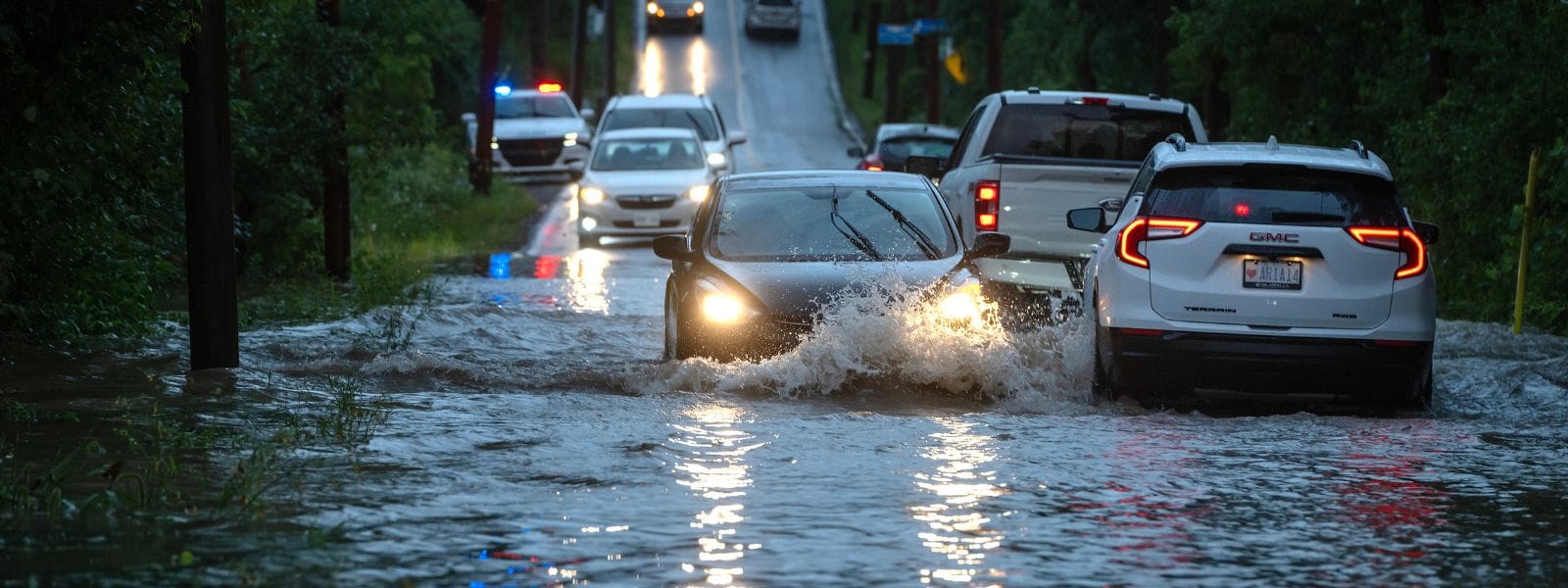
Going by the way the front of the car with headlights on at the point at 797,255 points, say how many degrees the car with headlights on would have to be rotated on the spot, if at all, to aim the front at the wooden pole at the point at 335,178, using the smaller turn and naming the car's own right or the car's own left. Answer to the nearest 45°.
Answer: approximately 135° to the car's own right

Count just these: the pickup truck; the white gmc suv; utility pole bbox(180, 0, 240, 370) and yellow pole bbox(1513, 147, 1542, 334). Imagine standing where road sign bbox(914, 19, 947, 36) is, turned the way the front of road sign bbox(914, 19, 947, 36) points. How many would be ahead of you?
4

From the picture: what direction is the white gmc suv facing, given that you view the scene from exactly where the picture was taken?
facing away from the viewer

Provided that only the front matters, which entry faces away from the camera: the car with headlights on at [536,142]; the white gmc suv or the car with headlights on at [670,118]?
the white gmc suv

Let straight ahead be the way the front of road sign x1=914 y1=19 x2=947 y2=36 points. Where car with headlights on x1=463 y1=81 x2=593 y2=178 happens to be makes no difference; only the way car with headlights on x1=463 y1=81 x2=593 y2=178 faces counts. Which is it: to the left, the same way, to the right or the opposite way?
the same way

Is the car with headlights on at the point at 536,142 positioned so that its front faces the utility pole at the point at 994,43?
no

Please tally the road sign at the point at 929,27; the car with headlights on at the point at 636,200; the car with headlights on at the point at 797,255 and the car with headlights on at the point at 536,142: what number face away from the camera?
0

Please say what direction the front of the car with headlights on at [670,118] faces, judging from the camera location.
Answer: facing the viewer

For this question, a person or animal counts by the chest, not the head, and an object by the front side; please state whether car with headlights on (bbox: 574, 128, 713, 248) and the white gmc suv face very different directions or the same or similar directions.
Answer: very different directions

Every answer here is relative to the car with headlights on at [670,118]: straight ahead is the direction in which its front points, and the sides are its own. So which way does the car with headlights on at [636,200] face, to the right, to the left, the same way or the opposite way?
the same way

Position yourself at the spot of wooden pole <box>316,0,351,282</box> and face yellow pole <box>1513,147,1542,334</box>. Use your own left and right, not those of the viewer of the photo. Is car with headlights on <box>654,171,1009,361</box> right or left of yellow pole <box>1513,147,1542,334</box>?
right

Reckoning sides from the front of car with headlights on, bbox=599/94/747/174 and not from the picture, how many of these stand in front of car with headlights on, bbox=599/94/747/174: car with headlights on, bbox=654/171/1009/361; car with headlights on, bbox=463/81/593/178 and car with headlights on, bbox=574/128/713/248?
2

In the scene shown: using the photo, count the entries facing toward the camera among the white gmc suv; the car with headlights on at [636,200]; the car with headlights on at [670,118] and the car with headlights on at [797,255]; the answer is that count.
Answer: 3

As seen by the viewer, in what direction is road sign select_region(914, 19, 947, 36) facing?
toward the camera

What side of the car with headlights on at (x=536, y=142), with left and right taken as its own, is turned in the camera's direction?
front
